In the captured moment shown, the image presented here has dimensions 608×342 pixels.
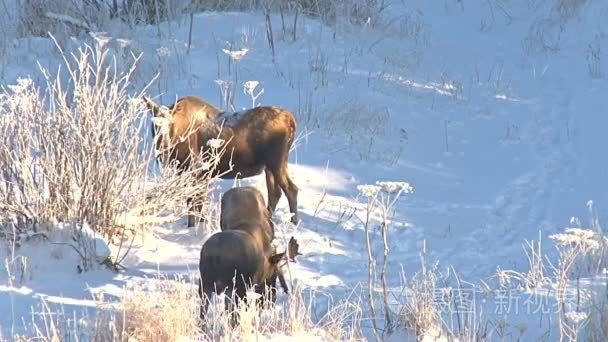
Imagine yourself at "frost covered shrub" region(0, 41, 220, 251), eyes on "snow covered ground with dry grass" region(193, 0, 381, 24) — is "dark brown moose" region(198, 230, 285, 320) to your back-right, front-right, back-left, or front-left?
back-right

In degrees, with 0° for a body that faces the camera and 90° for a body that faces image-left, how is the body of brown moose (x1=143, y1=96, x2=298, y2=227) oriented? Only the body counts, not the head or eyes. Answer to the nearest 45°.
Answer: approximately 90°

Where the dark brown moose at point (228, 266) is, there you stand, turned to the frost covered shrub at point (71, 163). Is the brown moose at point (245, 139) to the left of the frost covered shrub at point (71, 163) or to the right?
right

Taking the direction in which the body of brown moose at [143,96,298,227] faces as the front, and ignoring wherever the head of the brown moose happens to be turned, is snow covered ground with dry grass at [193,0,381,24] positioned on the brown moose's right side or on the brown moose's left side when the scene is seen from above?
on the brown moose's right side

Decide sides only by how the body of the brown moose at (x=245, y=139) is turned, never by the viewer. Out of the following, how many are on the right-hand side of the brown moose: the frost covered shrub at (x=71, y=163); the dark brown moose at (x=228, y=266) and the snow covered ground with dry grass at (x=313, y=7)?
1

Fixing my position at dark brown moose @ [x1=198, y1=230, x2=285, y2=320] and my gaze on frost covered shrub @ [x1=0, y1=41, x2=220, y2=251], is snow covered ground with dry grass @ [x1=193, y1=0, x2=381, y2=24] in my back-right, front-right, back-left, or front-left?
front-right

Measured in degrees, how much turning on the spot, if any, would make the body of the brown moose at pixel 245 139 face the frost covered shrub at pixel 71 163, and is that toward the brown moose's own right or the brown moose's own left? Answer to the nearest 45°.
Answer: approximately 45° to the brown moose's own left

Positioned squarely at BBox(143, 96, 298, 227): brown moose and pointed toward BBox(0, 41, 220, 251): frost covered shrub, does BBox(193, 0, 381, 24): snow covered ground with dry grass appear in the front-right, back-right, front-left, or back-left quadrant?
back-right

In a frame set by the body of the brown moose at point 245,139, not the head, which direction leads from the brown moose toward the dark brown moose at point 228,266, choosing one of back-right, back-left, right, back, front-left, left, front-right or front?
left
